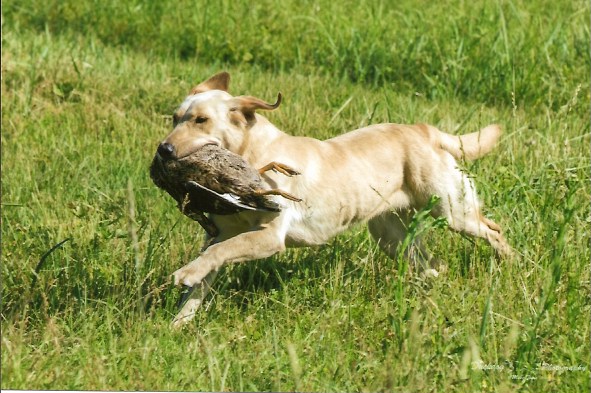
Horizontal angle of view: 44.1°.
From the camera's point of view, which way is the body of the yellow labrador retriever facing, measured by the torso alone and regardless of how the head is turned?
to the viewer's left
